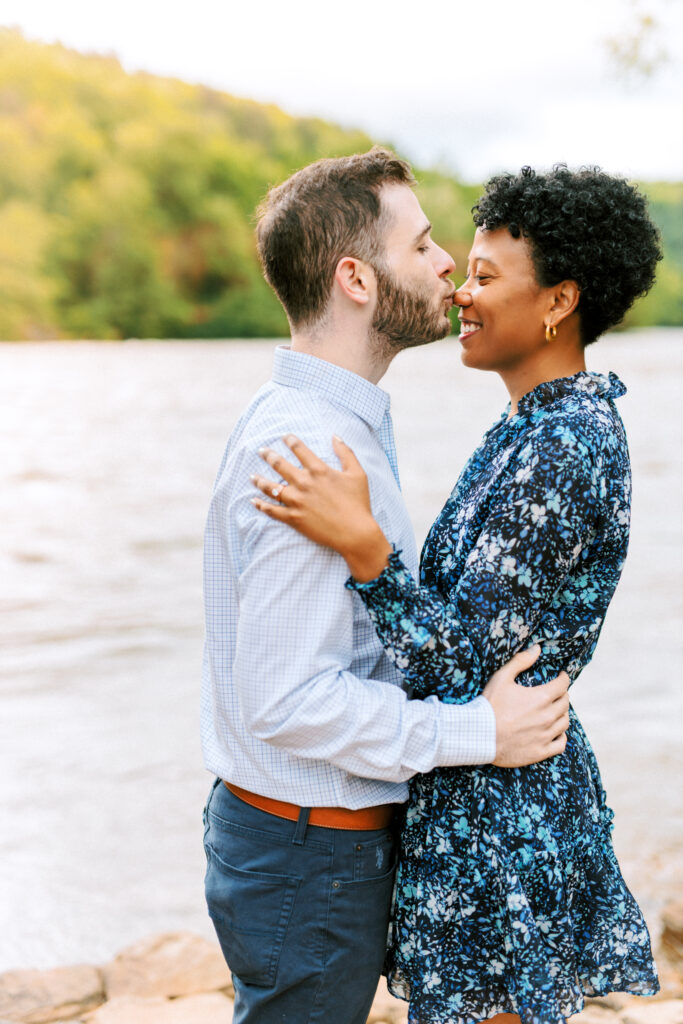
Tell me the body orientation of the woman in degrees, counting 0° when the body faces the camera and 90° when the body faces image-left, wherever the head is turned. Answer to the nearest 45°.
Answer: approximately 90°

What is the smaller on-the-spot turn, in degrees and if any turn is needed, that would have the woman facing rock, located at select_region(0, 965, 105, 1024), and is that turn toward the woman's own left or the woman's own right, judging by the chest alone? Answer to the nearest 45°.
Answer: approximately 45° to the woman's own right

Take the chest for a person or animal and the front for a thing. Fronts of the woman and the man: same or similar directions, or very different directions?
very different directions

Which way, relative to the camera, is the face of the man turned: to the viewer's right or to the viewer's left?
to the viewer's right

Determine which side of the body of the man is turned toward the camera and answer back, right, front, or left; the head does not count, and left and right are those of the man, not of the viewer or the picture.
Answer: right

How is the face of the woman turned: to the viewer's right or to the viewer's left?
to the viewer's left
